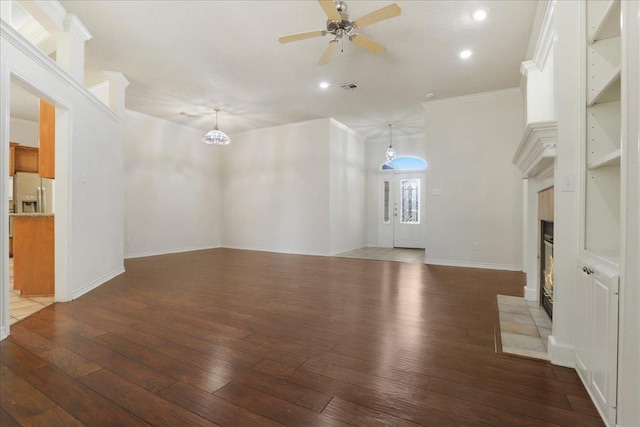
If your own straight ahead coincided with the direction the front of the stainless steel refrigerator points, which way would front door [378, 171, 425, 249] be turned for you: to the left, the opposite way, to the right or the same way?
to the right

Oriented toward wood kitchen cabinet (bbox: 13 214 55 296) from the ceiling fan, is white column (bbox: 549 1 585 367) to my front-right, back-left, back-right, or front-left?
back-left

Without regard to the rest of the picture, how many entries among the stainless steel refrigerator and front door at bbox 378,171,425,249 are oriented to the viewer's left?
0

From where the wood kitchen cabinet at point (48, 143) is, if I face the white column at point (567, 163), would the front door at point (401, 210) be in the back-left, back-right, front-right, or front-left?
front-left

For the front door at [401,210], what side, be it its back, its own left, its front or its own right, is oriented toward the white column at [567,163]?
front

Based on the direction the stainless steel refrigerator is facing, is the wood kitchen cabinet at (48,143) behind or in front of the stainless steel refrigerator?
in front

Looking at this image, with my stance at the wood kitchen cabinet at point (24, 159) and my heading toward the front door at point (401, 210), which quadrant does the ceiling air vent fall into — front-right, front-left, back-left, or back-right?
front-right

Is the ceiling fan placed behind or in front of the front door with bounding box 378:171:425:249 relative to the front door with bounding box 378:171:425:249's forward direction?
in front

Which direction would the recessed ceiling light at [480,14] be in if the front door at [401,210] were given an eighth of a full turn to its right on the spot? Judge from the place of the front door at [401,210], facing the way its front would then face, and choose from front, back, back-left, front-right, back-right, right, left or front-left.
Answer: front-left

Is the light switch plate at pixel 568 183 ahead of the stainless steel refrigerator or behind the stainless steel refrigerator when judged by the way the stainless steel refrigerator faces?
ahead

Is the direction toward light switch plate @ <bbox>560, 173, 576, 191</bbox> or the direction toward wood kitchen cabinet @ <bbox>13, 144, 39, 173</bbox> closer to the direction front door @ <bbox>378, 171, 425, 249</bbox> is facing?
the light switch plate

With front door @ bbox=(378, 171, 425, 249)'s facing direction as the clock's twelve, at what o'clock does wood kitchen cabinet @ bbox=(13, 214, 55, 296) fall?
The wood kitchen cabinet is roughly at 1 o'clock from the front door.

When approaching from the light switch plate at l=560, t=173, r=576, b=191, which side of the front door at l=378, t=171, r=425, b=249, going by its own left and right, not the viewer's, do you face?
front

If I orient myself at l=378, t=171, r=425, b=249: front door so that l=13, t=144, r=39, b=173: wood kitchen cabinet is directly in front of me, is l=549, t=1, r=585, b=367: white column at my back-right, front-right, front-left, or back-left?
front-left

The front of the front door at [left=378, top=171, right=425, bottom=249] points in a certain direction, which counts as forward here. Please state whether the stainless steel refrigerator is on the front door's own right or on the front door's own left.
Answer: on the front door's own right

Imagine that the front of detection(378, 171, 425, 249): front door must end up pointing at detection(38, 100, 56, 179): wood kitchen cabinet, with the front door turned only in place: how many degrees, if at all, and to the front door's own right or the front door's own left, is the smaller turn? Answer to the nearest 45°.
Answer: approximately 45° to the front door's own right

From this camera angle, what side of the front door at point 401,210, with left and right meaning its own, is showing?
front
